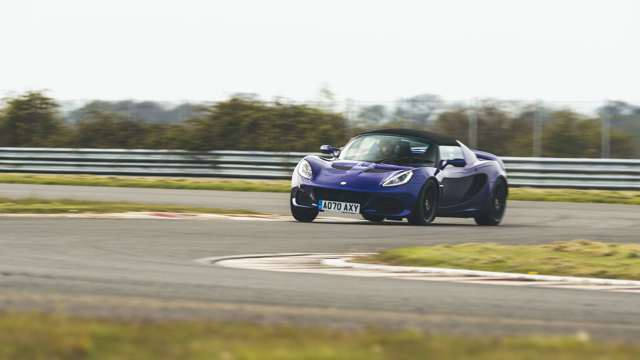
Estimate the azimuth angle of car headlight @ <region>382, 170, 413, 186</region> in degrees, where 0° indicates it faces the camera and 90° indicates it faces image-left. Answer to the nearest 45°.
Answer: approximately 45°

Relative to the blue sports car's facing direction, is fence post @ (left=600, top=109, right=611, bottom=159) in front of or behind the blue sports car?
behind

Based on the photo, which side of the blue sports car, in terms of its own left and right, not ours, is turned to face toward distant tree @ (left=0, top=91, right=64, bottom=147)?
right

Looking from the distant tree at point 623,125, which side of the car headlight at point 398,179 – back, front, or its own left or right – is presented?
back

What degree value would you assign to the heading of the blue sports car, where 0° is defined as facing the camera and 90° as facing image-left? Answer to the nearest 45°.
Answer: approximately 45°

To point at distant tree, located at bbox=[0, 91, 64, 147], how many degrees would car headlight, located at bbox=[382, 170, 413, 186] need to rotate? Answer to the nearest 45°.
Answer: approximately 90° to its right

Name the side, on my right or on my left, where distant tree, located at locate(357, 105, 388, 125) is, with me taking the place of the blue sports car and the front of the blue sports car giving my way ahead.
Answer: on my right

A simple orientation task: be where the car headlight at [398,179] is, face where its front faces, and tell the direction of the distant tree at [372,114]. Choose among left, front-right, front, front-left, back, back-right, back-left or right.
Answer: back-right

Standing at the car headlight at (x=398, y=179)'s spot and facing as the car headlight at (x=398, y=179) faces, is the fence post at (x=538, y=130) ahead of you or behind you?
behind
